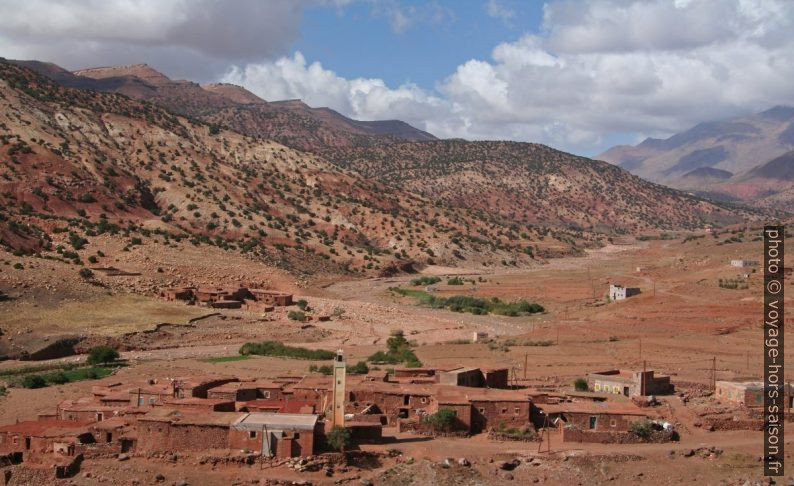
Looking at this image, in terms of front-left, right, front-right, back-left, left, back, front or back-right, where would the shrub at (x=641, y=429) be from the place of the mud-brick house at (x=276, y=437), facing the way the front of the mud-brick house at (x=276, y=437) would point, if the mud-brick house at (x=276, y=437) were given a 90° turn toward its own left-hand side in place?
front

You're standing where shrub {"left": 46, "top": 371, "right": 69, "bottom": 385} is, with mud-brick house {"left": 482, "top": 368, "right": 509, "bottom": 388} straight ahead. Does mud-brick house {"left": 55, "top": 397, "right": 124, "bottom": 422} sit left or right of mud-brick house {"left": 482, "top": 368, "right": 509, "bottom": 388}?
right

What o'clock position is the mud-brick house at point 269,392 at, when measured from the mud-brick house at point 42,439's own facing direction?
the mud-brick house at point 269,392 is roughly at 8 o'clock from the mud-brick house at point 42,439.

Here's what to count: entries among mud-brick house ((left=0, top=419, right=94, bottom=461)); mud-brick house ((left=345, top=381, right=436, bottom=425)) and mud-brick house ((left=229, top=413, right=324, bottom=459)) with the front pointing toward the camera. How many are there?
3

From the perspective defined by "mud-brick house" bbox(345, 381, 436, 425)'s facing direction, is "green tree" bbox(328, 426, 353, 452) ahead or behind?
ahead

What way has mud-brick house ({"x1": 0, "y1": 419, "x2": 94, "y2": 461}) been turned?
toward the camera

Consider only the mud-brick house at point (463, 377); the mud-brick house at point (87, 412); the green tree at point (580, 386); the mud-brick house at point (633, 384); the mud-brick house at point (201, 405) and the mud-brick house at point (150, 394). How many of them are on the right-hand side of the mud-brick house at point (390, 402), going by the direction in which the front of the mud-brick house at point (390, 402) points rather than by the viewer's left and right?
3

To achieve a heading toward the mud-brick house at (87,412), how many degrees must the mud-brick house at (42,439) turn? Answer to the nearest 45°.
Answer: approximately 180°

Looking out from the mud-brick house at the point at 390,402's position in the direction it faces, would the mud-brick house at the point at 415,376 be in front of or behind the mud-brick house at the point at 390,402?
behind

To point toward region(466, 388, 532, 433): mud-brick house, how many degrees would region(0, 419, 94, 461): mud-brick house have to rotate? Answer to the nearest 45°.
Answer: approximately 90° to its left

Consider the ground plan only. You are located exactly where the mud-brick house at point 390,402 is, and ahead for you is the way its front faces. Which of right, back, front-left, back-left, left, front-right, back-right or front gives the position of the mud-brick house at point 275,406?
right

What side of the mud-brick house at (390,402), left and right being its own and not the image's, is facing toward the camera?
front

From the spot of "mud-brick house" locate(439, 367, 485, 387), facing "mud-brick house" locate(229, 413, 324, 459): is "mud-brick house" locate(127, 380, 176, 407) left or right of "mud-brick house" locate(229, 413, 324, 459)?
right
